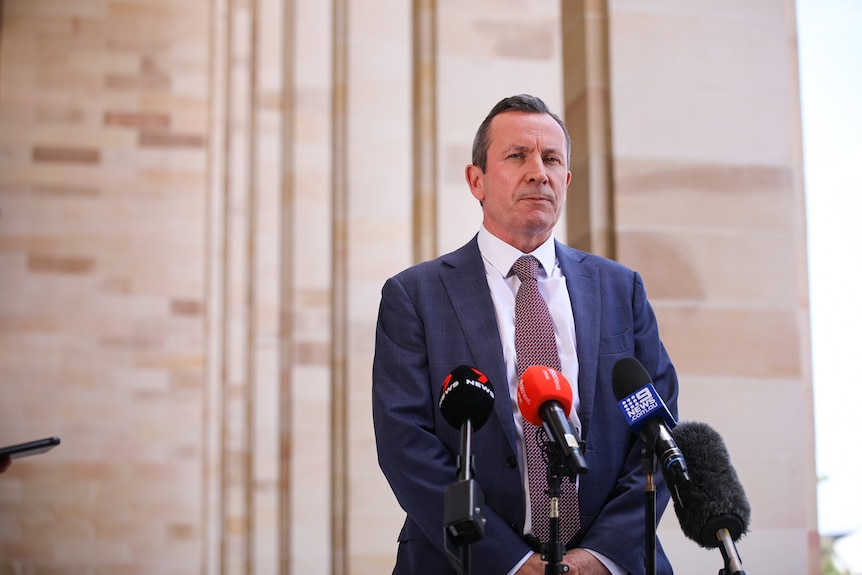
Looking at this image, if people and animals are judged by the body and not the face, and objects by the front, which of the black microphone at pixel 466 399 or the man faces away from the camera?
the black microphone

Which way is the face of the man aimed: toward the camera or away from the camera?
toward the camera

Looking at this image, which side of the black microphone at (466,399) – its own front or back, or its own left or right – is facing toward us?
back

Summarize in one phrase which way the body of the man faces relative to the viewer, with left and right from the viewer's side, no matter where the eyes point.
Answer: facing the viewer

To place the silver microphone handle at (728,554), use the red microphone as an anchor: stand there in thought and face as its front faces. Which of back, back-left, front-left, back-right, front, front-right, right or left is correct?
back-right

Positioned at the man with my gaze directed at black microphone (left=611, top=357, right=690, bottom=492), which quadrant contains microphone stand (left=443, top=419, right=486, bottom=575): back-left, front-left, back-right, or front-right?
front-right

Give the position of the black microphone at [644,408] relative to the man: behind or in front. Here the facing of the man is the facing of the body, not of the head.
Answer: in front

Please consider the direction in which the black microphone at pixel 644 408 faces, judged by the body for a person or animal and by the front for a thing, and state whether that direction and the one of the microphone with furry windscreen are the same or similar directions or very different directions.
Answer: same or similar directions

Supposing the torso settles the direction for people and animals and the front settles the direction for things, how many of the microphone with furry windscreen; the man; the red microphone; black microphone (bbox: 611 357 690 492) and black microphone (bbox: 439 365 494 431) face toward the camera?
1

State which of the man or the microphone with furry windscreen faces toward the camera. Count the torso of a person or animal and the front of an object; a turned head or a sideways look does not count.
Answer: the man

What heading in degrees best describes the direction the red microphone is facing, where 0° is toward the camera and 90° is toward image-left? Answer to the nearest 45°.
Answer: approximately 135°

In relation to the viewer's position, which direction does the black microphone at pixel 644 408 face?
facing away from the viewer and to the left of the viewer

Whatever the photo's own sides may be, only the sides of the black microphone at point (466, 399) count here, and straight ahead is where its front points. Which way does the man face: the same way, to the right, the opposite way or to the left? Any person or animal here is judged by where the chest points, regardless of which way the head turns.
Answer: the opposite way
